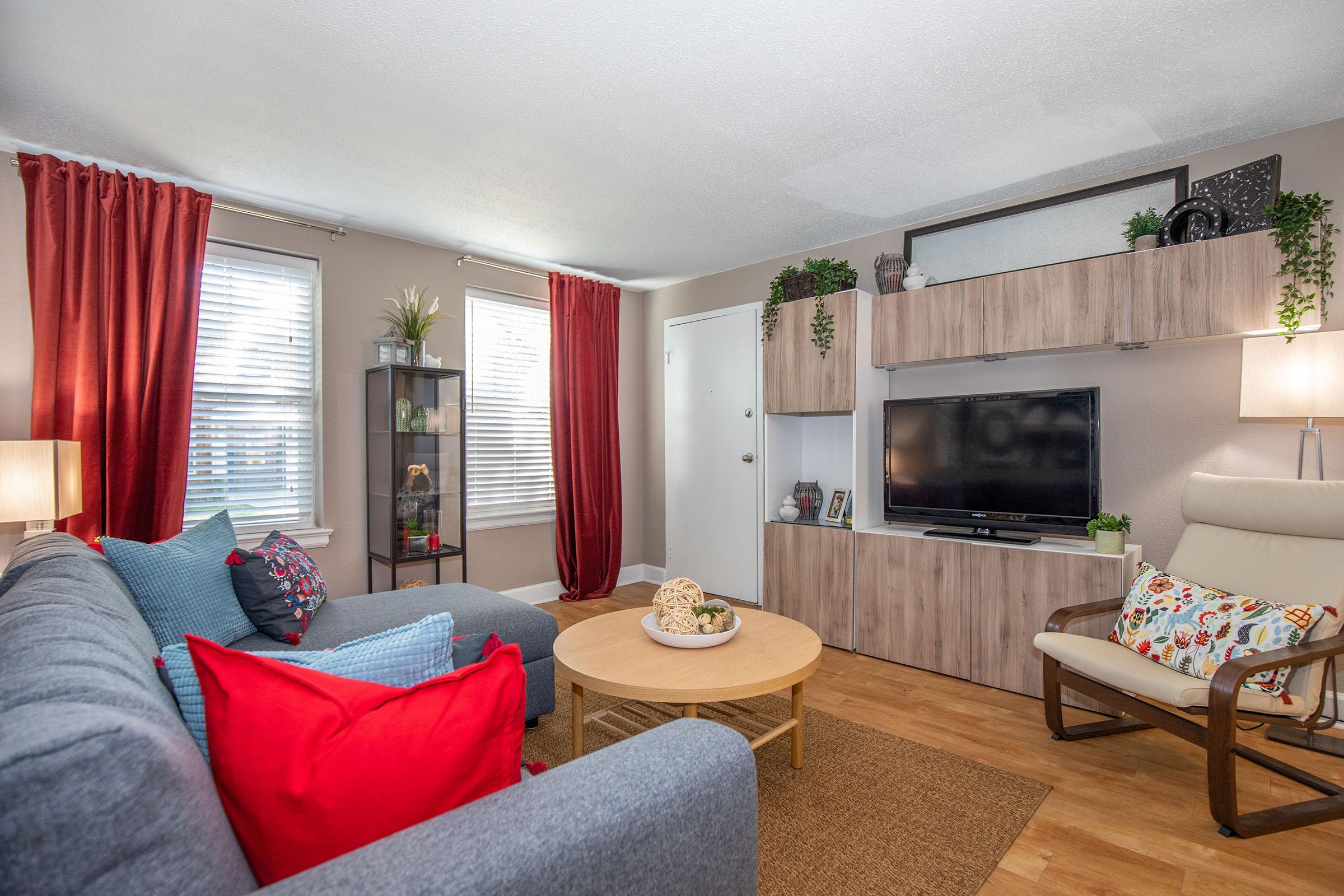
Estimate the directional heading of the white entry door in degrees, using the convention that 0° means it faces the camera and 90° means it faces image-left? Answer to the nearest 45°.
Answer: approximately 45°

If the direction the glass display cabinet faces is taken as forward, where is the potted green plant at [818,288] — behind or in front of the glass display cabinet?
in front

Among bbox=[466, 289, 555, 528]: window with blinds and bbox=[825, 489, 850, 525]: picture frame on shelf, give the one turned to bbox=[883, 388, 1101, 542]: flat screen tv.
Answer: the window with blinds

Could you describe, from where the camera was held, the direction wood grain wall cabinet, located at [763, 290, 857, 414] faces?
facing the viewer and to the left of the viewer

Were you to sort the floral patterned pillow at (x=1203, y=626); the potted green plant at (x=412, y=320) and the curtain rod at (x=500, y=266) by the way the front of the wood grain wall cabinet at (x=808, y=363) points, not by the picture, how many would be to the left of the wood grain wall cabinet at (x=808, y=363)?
1

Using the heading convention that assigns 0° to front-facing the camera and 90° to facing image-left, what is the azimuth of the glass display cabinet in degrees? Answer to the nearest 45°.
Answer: approximately 315°

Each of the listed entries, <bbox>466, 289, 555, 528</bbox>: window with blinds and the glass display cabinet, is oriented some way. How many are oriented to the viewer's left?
0

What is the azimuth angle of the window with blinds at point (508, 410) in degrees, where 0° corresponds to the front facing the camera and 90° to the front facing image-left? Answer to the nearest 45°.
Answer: approximately 315°

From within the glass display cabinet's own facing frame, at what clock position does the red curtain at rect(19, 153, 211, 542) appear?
The red curtain is roughly at 4 o'clock from the glass display cabinet.

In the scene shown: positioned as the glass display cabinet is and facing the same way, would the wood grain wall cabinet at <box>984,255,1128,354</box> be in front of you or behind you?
in front

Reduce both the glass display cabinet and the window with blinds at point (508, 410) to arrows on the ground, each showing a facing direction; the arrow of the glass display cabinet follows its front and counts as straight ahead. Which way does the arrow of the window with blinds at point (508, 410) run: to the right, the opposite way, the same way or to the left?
the same way

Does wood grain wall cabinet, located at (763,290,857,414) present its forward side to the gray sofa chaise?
yes

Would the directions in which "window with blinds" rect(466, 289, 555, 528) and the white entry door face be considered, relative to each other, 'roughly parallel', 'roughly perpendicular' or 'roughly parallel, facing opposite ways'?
roughly perpendicular

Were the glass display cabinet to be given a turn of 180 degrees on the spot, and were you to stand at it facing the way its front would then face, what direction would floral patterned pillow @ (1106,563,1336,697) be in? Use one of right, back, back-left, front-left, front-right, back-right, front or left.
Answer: back

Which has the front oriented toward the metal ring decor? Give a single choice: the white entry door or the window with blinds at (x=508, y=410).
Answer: the window with blinds

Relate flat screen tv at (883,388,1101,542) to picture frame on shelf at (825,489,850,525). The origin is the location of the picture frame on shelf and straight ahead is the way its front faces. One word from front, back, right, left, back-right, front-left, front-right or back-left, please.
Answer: left

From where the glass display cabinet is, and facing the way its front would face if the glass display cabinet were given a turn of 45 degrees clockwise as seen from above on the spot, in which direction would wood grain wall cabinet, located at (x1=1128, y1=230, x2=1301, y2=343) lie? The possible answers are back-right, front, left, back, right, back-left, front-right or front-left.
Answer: front-left

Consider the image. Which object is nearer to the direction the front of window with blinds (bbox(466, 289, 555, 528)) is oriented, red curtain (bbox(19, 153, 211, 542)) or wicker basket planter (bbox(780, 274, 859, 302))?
the wicker basket planter

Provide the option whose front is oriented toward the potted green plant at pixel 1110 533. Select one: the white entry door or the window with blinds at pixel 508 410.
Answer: the window with blinds

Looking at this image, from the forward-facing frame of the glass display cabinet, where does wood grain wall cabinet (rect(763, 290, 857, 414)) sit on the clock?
The wood grain wall cabinet is roughly at 11 o'clock from the glass display cabinet.

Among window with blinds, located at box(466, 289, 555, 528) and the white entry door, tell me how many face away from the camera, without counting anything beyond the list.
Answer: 0

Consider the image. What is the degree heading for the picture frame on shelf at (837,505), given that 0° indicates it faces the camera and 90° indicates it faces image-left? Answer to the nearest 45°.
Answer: approximately 45°
